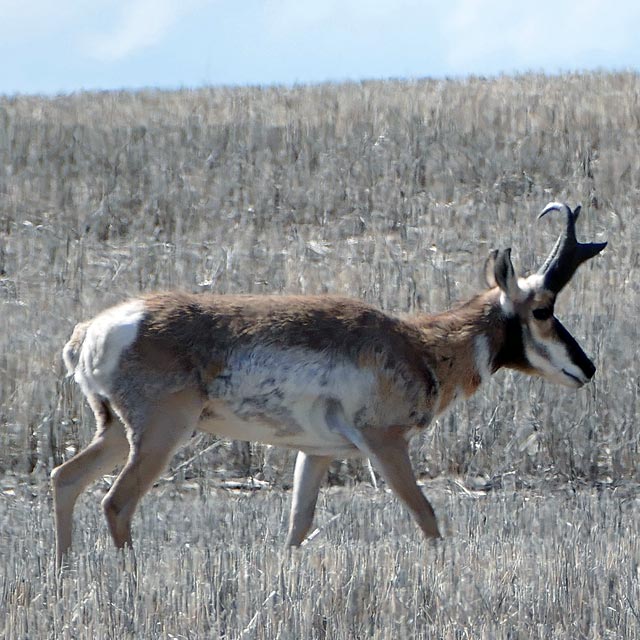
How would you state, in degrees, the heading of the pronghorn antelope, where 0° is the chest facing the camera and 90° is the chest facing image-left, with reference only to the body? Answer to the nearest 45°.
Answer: approximately 270°
